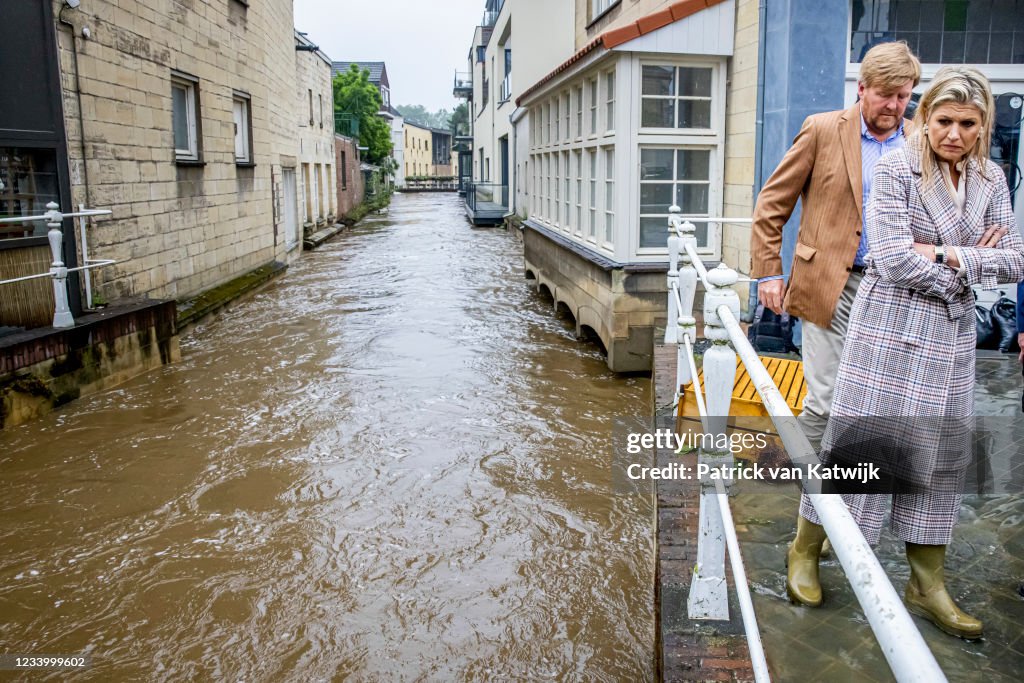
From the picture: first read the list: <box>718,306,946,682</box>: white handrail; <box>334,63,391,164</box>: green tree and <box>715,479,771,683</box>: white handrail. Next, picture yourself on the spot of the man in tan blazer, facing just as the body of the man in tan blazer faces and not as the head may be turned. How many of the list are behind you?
1

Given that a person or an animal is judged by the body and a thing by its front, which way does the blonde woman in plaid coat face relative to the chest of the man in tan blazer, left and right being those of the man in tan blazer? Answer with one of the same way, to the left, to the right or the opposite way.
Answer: the same way

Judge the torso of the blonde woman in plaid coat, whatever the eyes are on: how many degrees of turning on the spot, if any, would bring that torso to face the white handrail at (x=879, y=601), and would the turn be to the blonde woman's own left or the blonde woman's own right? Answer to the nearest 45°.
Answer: approximately 45° to the blonde woman's own right

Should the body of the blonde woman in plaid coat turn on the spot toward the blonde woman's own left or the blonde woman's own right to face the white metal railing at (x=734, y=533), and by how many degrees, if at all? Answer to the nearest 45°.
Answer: approximately 90° to the blonde woman's own right

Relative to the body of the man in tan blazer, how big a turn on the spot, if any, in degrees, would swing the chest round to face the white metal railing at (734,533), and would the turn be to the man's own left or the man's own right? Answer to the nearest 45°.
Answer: approximately 45° to the man's own right

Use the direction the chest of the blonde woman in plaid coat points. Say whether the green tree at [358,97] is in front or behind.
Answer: behind
